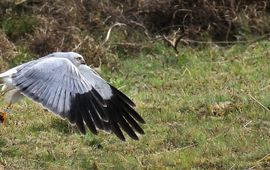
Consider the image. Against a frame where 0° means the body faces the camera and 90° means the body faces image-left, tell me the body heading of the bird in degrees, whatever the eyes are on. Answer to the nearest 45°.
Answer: approximately 270°
